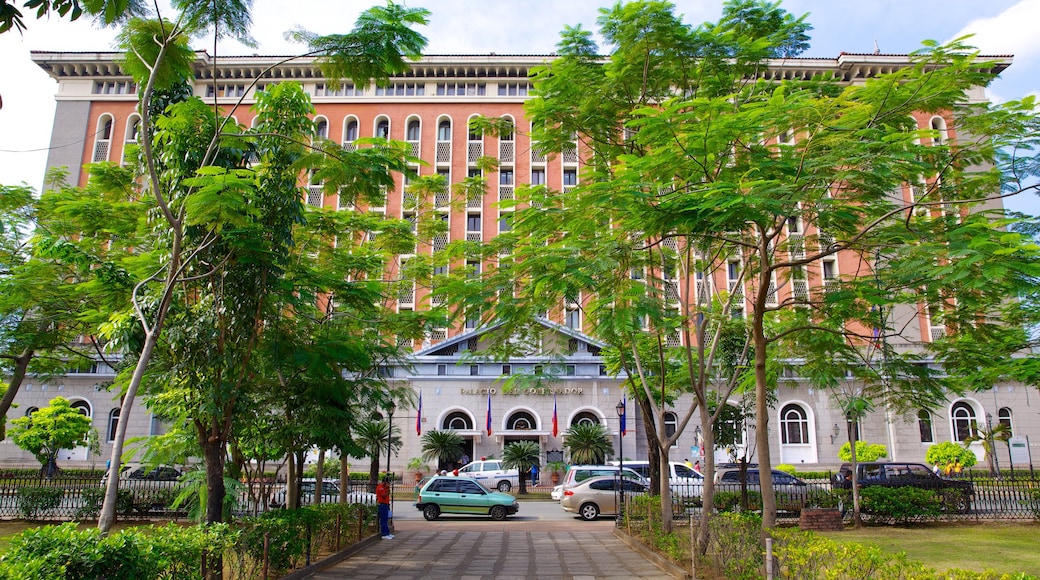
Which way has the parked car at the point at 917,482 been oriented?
to the viewer's right

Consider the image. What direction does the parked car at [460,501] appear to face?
to the viewer's right

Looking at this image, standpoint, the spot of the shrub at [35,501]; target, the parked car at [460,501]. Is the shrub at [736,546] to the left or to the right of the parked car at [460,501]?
right

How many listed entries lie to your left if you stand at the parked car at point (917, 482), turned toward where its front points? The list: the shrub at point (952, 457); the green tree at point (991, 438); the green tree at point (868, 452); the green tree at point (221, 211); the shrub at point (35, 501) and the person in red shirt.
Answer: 3
